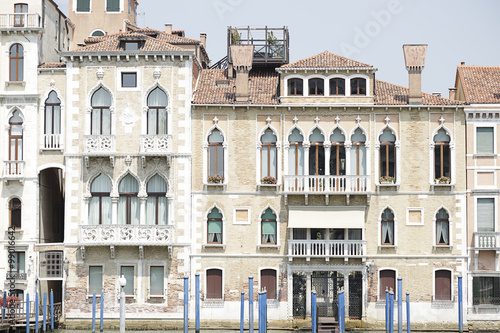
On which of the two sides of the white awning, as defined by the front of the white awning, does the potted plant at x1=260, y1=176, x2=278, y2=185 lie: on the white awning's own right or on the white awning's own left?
on the white awning's own right

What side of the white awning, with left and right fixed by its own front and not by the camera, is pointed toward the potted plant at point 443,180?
left

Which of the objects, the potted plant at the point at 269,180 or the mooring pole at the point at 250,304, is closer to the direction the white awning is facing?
the mooring pole

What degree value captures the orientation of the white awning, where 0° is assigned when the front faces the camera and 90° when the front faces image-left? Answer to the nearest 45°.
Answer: approximately 0°

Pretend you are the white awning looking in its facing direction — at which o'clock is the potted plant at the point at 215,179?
The potted plant is roughly at 3 o'clock from the white awning.

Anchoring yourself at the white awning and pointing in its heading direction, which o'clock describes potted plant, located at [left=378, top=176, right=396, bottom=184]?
The potted plant is roughly at 9 o'clock from the white awning.
